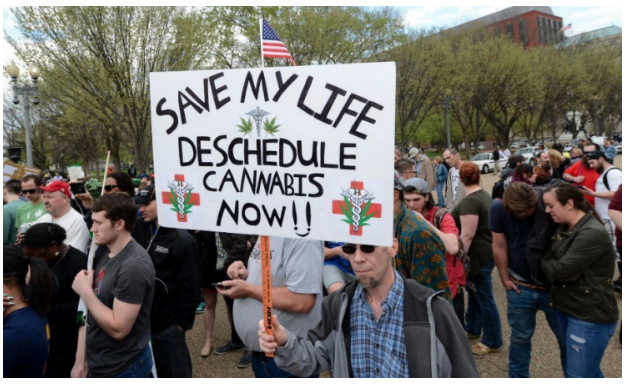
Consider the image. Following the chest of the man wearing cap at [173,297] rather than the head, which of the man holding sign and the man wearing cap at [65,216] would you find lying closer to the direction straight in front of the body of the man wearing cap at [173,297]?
the man holding sign

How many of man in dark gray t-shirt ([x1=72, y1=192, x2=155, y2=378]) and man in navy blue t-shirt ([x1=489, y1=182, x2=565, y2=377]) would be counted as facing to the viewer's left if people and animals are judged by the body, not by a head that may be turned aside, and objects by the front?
1

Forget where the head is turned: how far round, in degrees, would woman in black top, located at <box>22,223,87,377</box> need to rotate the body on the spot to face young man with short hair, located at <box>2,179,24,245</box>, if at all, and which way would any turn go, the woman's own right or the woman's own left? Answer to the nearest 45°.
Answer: approximately 135° to the woman's own right

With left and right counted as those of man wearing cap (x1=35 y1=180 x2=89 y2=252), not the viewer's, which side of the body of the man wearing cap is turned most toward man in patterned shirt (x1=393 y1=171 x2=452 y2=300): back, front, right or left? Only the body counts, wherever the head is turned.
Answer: left

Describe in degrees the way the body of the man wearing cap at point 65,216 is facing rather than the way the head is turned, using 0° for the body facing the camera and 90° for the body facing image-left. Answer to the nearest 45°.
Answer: approximately 45°
